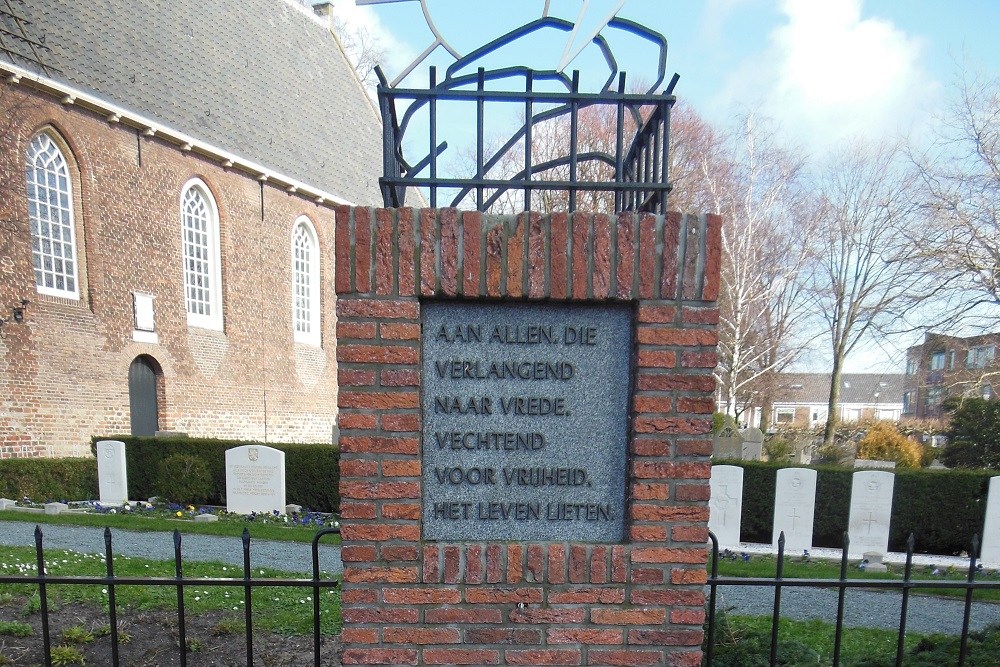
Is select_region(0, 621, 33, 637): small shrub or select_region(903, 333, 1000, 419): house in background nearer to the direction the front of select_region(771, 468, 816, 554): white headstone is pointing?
the small shrub

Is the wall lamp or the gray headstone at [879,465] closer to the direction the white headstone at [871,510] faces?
the wall lamp
